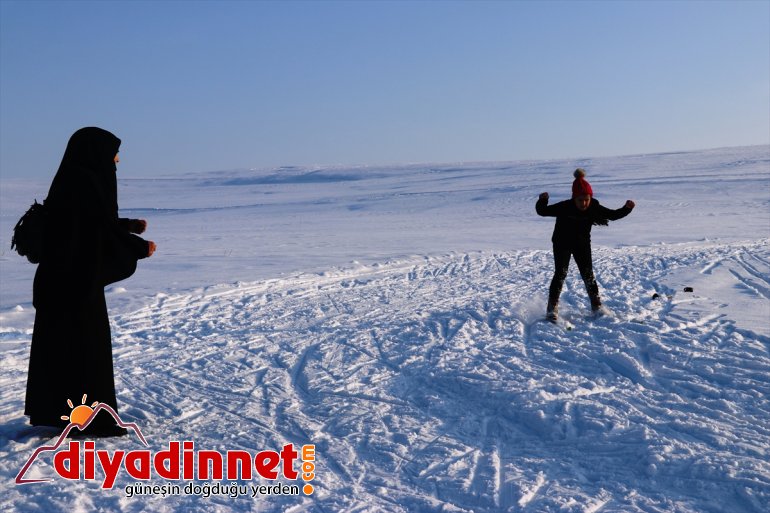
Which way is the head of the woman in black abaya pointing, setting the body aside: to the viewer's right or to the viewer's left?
to the viewer's right

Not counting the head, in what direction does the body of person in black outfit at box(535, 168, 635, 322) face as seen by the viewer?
toward the camera

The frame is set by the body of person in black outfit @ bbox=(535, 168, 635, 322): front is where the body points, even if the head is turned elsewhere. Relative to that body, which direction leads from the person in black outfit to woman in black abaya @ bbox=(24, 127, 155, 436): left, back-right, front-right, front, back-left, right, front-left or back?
front-right

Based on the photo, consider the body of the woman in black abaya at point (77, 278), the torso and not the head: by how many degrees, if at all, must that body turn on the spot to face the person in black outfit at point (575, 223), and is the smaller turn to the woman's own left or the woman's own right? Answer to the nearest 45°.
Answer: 0° — they already face them

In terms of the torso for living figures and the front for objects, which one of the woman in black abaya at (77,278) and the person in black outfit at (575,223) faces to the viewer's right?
the woman in black abaya

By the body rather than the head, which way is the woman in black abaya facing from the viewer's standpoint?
to the viewer's right

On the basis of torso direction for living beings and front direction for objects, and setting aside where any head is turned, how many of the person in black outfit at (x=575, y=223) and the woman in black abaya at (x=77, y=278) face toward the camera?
1
